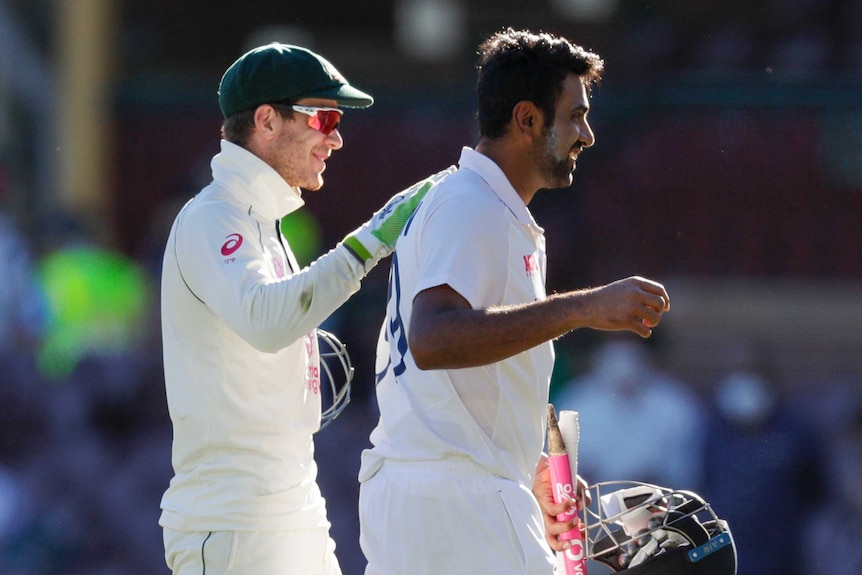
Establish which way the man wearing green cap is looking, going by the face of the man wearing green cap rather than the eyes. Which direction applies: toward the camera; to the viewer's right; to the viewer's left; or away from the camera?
to the viewer's right

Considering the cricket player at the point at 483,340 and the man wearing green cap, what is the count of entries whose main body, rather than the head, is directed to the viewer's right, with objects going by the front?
2

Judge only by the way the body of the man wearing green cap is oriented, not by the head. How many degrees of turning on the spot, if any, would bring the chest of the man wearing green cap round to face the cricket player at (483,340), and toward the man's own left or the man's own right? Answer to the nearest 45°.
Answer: approximately 45° to the man's own right

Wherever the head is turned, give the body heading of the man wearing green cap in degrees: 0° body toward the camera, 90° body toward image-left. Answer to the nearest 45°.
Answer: approximately 270°

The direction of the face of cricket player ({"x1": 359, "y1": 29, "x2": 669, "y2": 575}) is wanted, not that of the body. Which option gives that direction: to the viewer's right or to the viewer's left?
to the viewer's right

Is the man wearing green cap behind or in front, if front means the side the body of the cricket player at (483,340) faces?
behind

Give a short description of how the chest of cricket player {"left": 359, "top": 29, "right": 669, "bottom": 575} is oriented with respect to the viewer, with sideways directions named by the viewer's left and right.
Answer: facing to the right of the viewer
